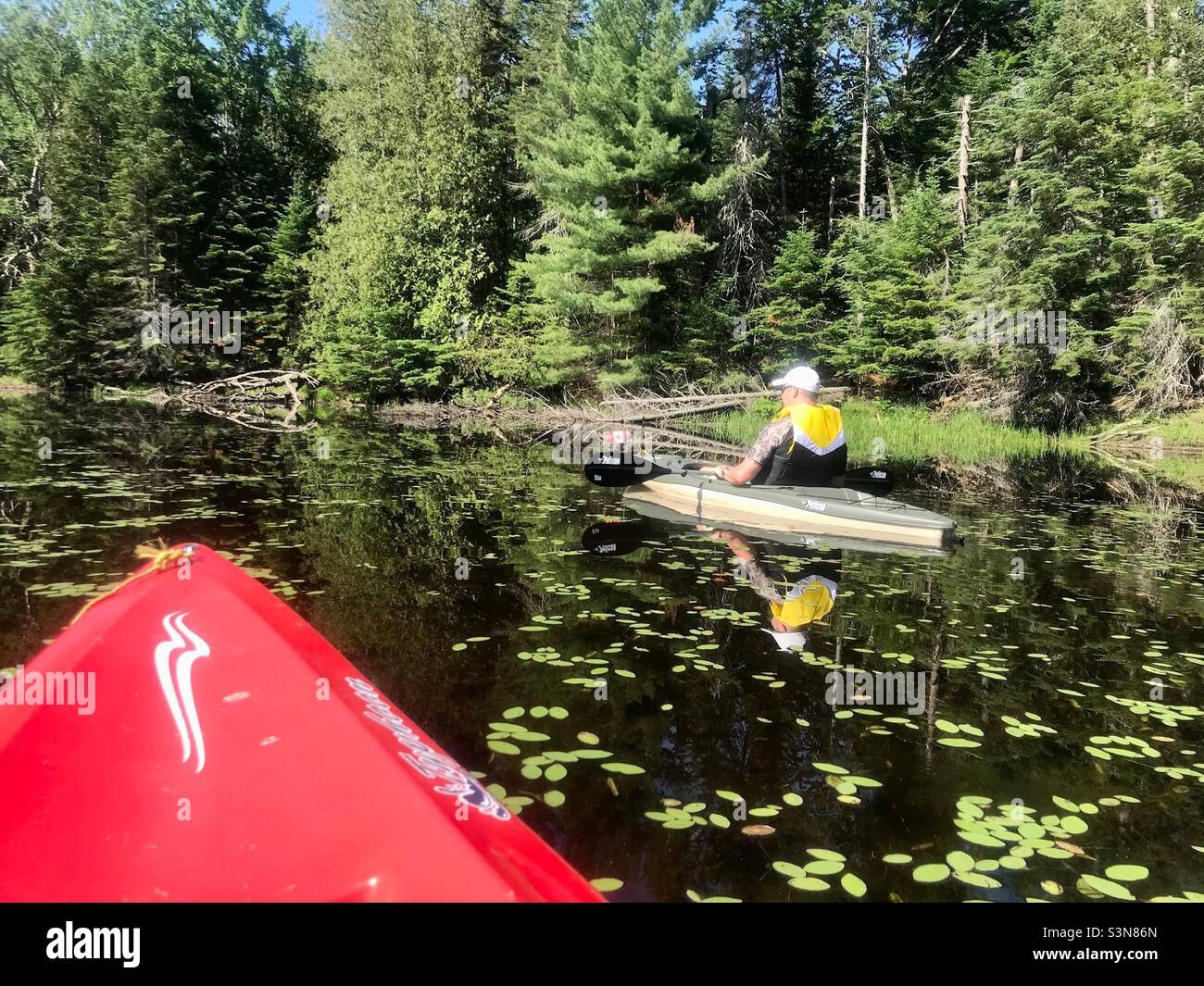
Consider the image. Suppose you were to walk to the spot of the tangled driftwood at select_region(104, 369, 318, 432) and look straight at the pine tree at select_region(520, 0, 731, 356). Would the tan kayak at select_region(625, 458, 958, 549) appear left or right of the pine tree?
right

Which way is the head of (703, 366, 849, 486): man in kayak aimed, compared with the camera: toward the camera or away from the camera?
away from the camera

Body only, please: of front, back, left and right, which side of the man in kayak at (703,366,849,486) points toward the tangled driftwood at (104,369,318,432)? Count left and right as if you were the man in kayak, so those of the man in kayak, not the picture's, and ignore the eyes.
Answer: front

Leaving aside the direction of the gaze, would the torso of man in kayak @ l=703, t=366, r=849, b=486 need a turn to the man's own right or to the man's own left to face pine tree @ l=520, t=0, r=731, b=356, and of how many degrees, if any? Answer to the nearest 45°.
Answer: approximately 45° to the man's own right

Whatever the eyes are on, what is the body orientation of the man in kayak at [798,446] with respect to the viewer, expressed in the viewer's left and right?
facing away from the viewer and to the left of the viewer
